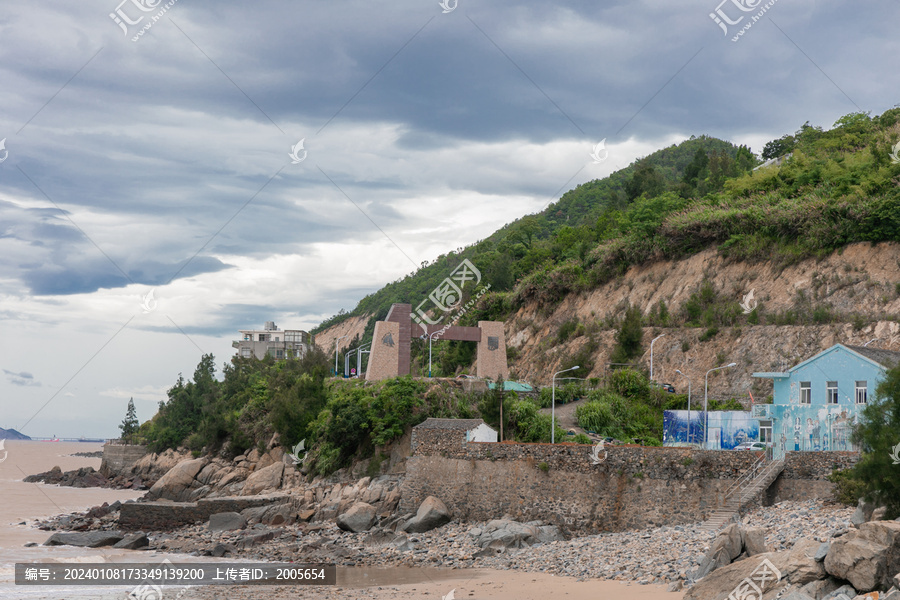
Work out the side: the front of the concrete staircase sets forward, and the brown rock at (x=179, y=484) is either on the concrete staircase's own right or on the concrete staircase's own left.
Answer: on the concrete staircase's own right

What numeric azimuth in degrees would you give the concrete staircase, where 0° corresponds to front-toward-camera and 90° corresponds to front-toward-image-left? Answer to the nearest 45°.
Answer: approximately 45°

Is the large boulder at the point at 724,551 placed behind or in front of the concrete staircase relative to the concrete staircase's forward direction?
in front

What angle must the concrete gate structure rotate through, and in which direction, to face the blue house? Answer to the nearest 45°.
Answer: approximately 45° to its left

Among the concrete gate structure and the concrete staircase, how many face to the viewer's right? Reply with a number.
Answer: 0
